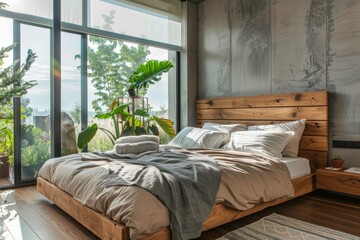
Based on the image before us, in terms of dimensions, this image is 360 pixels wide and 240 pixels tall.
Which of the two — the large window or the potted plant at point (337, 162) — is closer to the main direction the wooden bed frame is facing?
the large window

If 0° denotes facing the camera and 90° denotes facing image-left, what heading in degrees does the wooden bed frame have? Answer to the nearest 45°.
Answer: approximately 45°

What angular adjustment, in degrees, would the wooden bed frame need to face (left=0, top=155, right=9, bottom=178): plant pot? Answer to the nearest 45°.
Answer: approximately 45° to its right

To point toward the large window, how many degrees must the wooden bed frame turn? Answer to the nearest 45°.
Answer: approximately 45° to its right

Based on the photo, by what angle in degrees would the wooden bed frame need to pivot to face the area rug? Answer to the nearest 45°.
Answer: approximately 45° to its left

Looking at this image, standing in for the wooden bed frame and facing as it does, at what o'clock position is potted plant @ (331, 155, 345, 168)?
The potted plant is roughly at 8 o'clock from the wooden bed frame.

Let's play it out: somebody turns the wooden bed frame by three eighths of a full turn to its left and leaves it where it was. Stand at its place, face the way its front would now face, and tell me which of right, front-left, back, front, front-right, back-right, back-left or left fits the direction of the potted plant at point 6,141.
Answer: back
